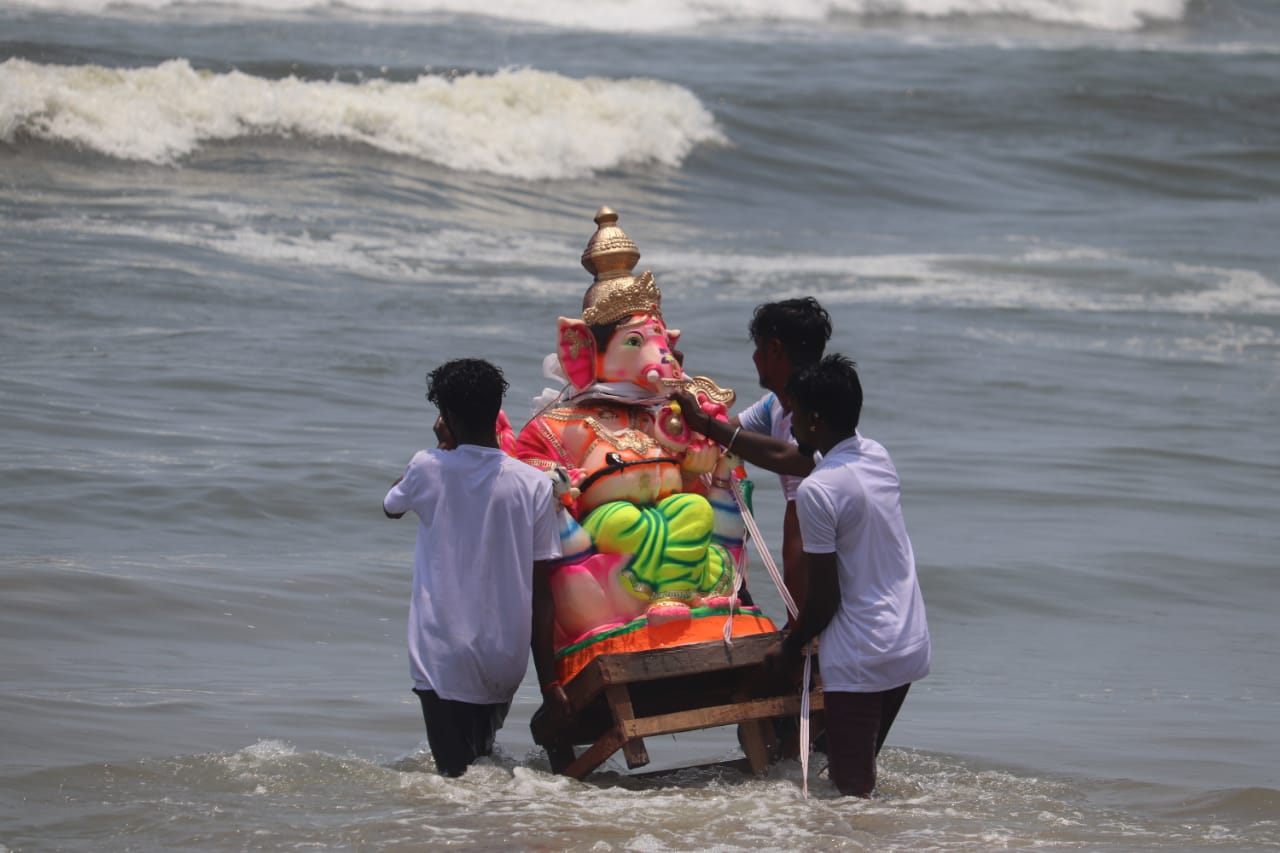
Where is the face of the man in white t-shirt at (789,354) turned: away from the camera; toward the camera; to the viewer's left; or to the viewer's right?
to the viewer's left

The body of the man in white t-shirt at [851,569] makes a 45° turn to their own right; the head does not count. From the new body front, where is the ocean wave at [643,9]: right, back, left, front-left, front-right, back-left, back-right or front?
front

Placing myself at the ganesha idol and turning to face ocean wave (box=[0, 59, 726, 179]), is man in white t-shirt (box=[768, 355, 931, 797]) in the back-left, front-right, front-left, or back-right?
back-right

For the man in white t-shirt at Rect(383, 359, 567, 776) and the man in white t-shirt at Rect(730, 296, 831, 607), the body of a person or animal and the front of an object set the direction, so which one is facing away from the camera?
the man in white t-shirt at Rect(383, 359, 567, 776)

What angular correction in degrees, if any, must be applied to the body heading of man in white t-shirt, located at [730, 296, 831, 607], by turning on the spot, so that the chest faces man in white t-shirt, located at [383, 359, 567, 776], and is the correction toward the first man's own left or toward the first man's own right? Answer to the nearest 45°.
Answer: approximately 45° to the first man's own left

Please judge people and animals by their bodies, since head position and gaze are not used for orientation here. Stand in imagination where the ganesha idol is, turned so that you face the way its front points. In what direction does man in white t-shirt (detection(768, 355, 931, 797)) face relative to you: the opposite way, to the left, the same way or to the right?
the opposite way

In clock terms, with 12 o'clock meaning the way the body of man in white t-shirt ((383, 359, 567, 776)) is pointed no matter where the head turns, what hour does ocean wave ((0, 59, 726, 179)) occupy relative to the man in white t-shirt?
The ocean wave is roughly at 12 o'clock from the man in white t-shirt.

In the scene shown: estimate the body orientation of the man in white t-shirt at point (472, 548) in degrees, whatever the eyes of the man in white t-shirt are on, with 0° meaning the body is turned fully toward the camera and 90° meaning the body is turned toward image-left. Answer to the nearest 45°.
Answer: approximately 180°

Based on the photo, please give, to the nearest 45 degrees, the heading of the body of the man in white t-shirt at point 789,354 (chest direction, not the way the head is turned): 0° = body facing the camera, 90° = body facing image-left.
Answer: approximately 90°

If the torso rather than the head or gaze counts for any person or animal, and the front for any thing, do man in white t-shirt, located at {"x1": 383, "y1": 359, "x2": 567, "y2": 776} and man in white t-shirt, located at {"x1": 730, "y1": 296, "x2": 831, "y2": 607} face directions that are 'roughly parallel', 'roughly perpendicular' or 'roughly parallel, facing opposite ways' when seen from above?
roughly perpendicular

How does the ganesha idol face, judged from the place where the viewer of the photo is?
facing the viewer and to the right of the viewer

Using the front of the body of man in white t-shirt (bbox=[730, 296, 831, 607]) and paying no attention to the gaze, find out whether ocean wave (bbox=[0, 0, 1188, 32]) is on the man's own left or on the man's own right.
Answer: on the man's own right

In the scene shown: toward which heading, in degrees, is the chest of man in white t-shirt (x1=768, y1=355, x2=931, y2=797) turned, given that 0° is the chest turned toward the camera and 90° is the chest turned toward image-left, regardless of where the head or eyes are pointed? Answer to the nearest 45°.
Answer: approximately 135°
